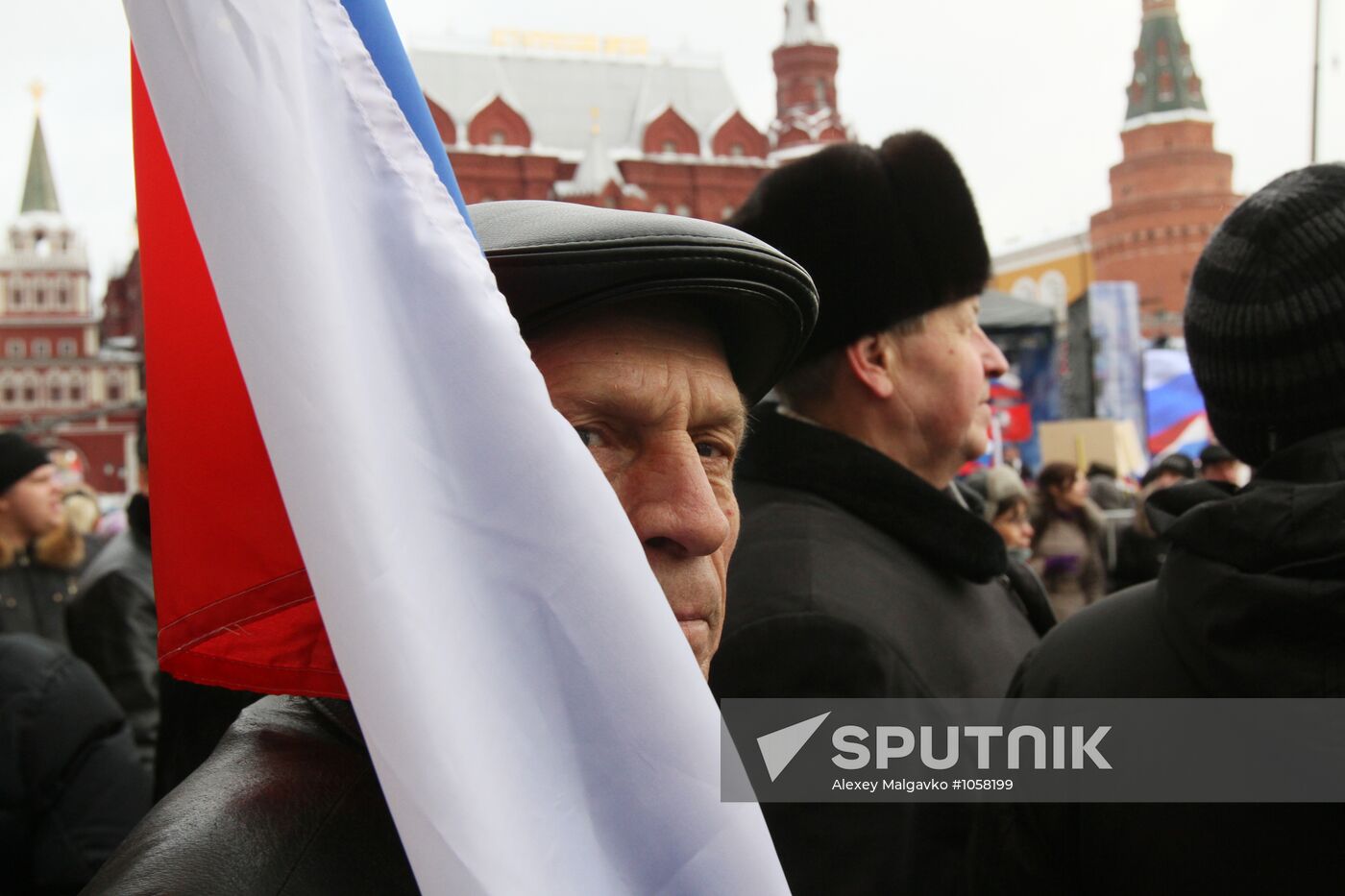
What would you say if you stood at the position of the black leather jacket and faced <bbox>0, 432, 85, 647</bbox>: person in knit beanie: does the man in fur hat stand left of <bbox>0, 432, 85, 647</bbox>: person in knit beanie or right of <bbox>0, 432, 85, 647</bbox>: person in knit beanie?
right

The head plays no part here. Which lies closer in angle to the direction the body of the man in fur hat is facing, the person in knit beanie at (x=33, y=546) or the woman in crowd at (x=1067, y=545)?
the woman in crowd

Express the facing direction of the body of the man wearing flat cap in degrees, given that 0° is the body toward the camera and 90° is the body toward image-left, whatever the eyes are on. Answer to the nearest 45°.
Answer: approximately 315°

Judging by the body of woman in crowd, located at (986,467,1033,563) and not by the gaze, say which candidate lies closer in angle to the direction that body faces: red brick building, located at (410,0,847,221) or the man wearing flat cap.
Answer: the man wearing flat cap

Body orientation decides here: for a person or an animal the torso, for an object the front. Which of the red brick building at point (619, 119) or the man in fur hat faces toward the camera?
the red brick building

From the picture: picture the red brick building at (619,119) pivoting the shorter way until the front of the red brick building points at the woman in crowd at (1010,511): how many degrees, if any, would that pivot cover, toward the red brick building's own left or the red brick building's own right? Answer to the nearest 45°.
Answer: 0° — it already faces them

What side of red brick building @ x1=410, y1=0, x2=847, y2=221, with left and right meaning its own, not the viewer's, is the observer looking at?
front

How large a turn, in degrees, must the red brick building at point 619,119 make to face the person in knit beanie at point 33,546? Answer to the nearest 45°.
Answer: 0° — it already faces them

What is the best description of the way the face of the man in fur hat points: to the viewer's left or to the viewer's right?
to the viewer's right

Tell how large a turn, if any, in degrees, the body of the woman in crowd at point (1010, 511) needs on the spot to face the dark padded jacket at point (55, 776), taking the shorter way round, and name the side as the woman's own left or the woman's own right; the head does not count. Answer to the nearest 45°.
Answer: approximately 90° to the woman's own right

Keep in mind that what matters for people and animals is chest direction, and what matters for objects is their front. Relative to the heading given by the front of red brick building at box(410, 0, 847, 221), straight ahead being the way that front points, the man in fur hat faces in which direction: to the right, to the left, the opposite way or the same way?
to the left

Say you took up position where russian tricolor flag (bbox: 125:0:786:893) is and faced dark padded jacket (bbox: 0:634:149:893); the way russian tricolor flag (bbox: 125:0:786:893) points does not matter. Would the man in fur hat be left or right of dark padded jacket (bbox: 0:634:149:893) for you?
right

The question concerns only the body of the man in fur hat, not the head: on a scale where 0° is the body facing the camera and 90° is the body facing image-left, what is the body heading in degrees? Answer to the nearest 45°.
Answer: approximately 270°

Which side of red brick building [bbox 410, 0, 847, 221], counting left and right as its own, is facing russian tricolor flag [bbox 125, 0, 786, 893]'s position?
front

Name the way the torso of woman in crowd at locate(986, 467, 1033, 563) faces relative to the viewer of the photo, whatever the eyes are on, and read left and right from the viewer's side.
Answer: facing the viewer and to the right of the viewer

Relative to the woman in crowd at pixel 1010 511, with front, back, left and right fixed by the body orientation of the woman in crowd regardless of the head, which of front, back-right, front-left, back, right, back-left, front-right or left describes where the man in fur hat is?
front-right

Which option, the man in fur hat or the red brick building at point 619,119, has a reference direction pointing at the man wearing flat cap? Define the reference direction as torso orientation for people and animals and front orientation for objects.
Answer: the red brick building

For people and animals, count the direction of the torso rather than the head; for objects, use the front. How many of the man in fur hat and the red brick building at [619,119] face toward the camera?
1

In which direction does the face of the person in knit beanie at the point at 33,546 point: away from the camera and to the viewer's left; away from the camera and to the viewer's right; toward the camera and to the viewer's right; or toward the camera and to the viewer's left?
toward the camera and to the viewer's right

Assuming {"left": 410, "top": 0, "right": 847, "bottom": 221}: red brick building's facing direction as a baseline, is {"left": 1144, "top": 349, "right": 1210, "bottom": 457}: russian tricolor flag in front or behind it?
in front
